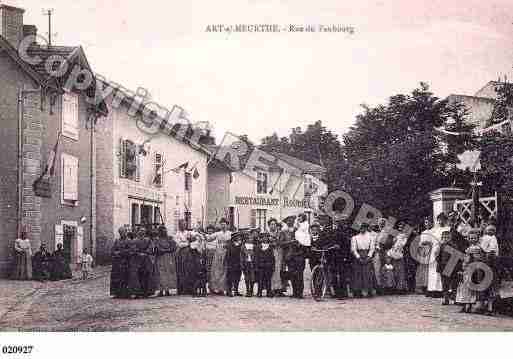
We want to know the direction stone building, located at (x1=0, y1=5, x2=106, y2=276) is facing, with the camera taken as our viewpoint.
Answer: facing the viewer and to the right of the viewer

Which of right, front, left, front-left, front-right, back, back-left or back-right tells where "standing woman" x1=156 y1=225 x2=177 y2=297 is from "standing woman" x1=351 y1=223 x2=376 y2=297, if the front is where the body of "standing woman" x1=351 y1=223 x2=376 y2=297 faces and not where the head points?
right

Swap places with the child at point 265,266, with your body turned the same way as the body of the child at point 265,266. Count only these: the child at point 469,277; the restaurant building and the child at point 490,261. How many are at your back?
1

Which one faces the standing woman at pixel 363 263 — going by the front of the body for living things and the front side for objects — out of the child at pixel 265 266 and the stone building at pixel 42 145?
the stone building

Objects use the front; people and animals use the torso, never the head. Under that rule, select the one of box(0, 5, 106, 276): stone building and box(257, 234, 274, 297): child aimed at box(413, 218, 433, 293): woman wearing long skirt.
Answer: the stone building

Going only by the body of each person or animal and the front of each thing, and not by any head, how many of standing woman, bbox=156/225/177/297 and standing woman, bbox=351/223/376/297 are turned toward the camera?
2

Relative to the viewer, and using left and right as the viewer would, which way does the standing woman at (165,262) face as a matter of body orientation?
facing the viewer

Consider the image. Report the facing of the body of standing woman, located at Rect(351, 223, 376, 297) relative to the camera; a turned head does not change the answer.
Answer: toward the camera

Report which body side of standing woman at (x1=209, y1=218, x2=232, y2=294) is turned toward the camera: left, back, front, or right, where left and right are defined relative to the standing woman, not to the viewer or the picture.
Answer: front

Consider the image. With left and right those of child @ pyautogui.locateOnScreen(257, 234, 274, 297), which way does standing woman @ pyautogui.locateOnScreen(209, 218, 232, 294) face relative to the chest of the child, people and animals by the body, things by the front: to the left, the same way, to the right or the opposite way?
the same way

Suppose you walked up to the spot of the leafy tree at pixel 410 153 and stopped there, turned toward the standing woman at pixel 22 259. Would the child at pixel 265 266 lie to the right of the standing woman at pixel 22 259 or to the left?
left

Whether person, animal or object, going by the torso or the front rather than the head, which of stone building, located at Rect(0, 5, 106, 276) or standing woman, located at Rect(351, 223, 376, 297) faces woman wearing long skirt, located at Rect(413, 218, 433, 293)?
the stone building

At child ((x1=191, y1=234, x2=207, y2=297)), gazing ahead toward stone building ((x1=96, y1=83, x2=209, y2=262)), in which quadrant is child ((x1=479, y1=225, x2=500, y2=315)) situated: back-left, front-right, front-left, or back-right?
back-right

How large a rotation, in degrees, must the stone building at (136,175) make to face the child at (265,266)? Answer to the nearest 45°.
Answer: approximately 45° to its right
